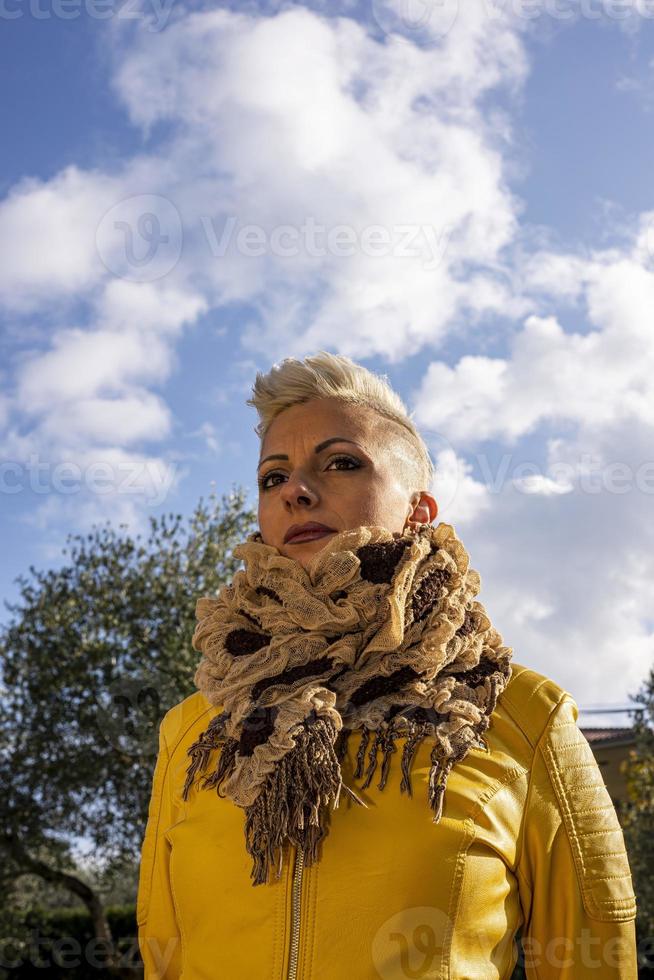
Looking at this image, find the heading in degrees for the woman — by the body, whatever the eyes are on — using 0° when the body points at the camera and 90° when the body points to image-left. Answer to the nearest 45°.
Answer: approximately 45°
